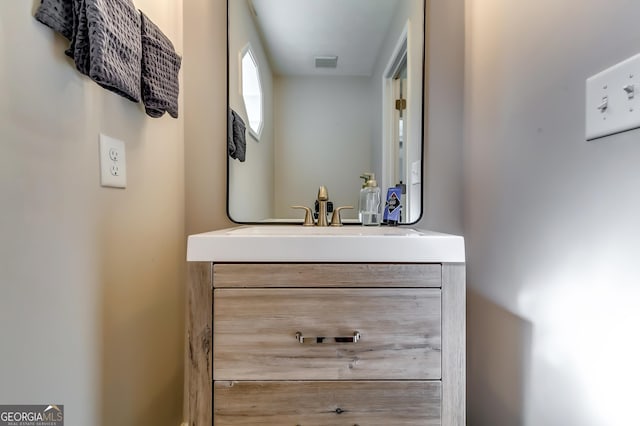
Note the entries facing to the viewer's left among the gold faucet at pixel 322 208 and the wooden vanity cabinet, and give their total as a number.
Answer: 0

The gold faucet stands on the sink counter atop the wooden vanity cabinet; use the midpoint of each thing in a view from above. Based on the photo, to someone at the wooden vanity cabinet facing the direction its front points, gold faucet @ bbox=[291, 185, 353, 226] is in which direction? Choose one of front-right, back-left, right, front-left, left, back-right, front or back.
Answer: back

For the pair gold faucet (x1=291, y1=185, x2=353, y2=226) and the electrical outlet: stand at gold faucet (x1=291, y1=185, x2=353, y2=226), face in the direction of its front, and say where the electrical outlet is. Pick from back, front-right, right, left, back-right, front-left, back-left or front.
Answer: front-right

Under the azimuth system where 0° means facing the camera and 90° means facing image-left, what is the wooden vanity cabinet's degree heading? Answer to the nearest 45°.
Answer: approximately 0°
